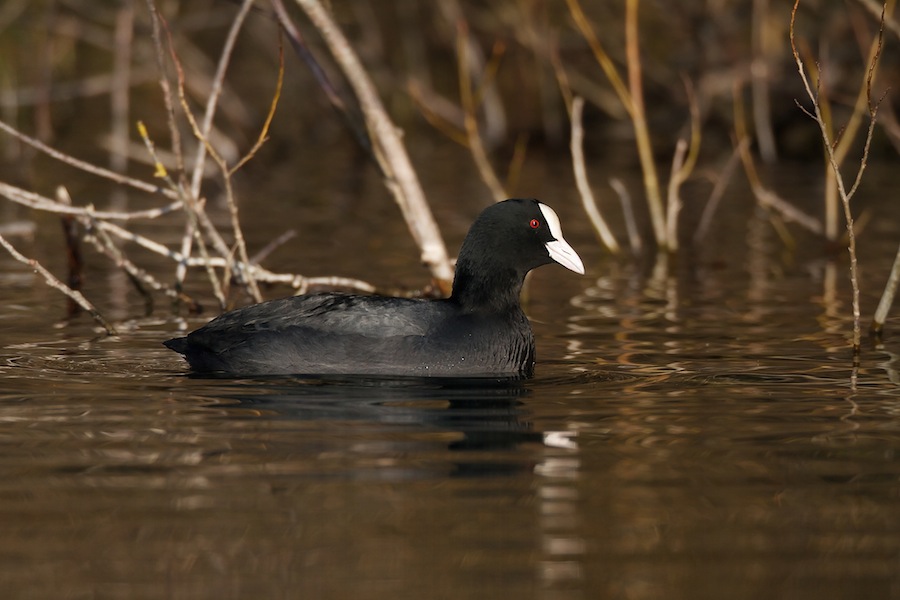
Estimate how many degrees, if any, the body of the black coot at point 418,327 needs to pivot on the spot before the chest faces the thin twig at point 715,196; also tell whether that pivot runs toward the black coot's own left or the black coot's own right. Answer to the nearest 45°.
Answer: approximately 45° to the black coot's own left

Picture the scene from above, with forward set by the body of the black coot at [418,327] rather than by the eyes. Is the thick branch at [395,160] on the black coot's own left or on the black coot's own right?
on the black coot's own left

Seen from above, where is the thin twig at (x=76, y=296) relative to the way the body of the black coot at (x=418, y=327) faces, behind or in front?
behind

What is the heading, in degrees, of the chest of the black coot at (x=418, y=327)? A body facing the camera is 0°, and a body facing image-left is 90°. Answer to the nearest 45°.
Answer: approximately 270°

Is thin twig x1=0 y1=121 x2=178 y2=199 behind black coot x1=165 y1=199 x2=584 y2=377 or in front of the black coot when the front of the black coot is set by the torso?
behind
